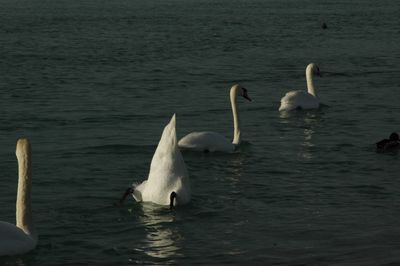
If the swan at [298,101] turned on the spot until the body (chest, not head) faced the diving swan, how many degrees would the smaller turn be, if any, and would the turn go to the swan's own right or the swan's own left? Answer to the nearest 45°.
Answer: approximately 90° to the swan's own right

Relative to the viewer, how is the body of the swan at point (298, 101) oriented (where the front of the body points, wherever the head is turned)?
to the viewer's right

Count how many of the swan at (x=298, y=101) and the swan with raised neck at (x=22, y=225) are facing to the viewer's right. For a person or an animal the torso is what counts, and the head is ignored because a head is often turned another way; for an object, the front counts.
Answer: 2

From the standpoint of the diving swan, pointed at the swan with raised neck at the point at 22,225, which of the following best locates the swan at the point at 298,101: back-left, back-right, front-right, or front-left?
back-right

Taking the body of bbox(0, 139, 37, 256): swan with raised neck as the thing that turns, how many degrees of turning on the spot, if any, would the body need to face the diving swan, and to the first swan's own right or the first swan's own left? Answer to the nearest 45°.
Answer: approximately 45° to the first swan's own left

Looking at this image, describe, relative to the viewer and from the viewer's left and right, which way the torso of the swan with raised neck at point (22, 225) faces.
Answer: facing to the right of the viewer

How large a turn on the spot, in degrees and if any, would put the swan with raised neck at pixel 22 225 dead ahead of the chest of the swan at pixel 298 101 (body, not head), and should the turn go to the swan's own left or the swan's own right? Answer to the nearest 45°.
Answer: approximately 90° to the swan's own right

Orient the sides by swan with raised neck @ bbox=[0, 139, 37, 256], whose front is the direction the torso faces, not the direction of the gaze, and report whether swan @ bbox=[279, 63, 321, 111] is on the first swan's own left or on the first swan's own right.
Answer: on the first swan's own left
